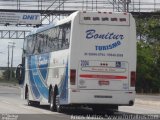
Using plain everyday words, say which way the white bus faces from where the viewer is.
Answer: facing away from the viewer and to the left of the viewer
